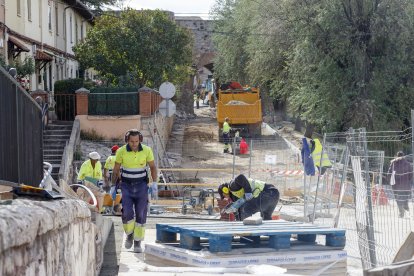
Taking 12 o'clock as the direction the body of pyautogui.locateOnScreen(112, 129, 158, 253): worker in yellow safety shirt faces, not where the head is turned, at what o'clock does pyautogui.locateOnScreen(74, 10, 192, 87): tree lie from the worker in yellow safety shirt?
The tree is roughly at 6 o'clock from the worker in yellow safety shirt.

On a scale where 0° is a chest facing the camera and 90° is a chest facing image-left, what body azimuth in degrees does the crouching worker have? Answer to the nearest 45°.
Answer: approximately 90°

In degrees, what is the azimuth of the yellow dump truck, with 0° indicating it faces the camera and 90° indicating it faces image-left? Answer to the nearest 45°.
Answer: approximately 180°

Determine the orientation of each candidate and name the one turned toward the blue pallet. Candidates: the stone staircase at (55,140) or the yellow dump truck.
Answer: the stone staircase

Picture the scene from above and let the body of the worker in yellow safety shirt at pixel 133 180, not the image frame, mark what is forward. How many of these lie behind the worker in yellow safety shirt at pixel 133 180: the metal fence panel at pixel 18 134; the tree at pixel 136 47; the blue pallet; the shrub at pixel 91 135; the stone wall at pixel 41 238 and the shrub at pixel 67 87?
3

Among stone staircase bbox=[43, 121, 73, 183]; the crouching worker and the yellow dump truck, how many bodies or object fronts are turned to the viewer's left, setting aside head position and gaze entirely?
1

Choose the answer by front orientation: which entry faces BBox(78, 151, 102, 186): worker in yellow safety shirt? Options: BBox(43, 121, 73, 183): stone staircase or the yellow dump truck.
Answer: the stone staircase

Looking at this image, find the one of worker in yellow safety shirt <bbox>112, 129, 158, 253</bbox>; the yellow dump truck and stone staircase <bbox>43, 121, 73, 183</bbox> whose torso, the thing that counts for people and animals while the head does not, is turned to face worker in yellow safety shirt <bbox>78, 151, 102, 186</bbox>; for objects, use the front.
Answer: the stone staircase

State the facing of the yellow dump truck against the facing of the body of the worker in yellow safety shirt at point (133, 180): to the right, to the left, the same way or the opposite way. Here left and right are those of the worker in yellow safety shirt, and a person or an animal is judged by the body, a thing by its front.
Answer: the opposite way
